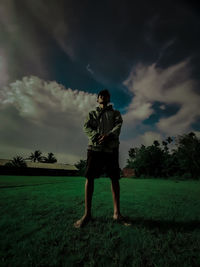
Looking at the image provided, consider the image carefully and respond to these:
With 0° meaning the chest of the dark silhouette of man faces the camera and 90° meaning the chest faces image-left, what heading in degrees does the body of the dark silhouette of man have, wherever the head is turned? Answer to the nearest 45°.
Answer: approximately 0°

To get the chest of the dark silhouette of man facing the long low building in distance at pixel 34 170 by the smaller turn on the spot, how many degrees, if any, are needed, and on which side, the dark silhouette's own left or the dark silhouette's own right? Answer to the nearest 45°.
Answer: approximately 135° to the dark silhouette's own right

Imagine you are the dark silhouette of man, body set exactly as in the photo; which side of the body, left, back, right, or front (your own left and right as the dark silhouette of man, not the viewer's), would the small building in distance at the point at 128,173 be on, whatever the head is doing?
back
